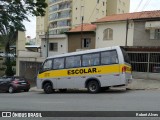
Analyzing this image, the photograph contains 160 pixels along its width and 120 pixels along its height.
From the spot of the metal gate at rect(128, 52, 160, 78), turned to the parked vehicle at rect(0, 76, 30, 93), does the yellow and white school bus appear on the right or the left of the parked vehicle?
left

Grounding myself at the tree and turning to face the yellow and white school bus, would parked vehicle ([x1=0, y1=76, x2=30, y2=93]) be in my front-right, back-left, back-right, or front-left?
front-right

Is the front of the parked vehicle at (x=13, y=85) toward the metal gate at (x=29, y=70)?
no

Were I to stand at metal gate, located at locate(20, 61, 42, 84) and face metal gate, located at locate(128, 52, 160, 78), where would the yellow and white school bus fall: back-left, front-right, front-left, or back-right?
front-right

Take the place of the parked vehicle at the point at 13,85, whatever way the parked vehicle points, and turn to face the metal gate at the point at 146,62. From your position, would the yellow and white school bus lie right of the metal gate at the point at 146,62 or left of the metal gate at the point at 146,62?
right
